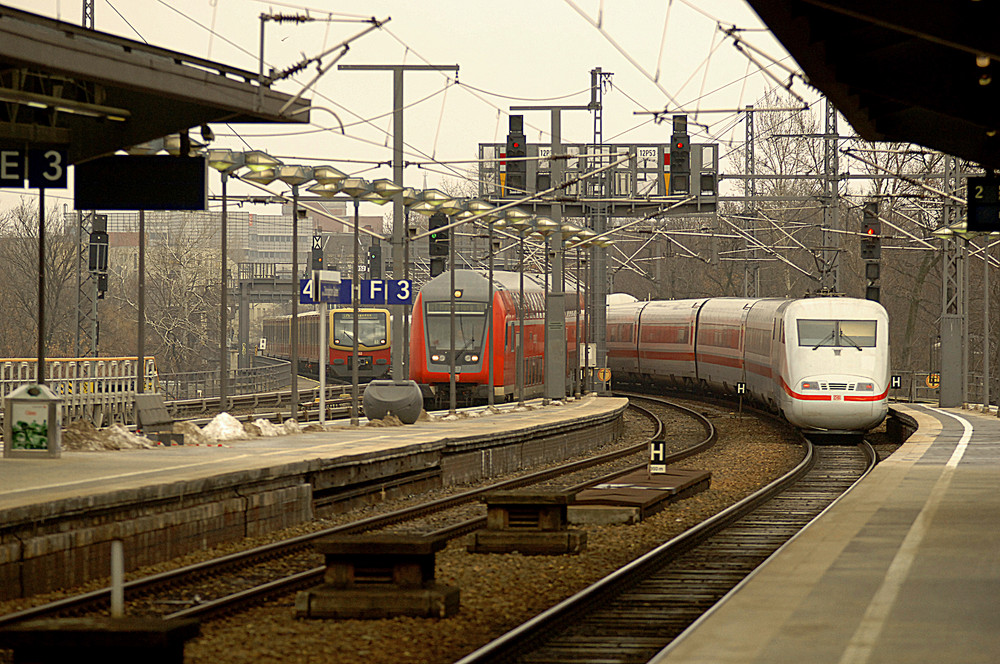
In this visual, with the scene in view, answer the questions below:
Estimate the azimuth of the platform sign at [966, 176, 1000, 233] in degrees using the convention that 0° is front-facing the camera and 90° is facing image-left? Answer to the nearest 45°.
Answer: approximately 0°

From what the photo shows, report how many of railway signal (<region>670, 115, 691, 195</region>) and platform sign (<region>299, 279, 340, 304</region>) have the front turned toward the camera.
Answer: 2

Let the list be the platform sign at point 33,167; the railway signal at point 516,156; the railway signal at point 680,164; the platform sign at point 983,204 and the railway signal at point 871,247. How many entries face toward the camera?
5

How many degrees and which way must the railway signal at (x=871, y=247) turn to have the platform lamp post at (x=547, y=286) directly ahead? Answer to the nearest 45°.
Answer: approximately 90° to its right

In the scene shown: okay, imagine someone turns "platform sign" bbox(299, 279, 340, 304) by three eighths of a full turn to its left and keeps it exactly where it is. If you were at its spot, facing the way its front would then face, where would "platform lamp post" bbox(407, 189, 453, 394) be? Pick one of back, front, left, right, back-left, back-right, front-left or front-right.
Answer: front

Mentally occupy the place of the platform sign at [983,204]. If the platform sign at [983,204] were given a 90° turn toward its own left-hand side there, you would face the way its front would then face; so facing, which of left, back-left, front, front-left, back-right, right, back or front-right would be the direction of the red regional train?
back-left

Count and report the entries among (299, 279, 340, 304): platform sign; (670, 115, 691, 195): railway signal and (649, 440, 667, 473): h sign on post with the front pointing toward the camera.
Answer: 3

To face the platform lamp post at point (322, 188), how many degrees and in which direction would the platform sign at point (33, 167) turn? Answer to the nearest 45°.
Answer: approximately 135° to its left

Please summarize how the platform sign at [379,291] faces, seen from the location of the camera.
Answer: facing the viewer

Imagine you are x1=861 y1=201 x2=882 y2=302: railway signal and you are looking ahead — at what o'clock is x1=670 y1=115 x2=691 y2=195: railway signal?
x1=670 y1=115 x2=691 y2=195: railway signal is roughly at 2 o'clock from x1=861 y1=201 x2=882 y2=302: railway signal.

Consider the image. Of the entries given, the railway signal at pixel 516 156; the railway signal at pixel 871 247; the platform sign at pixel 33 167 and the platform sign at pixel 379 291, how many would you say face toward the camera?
4

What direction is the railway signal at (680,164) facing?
toward the camera

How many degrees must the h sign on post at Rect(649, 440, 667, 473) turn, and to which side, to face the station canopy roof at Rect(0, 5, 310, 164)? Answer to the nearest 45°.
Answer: approximately 45° to its right

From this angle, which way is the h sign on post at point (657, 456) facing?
toward the camera

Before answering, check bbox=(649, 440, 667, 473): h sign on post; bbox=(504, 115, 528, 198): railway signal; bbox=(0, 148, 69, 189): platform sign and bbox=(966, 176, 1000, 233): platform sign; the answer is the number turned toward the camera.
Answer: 4

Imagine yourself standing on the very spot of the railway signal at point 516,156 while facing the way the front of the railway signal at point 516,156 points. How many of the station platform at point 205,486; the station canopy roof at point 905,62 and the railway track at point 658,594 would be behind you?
0
